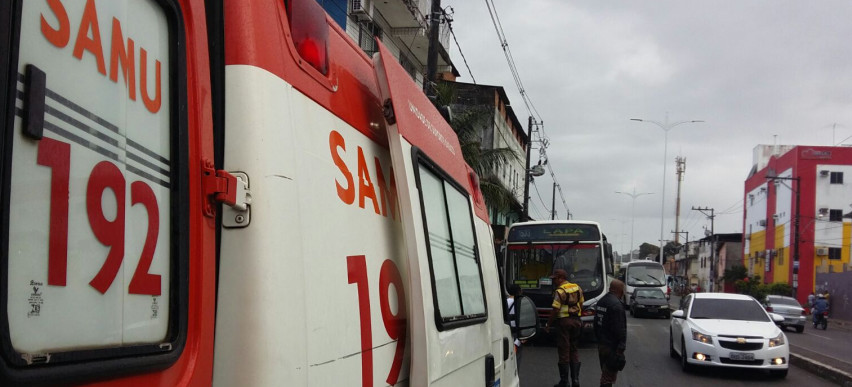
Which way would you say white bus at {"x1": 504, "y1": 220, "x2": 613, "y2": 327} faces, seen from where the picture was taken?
facing the viewer

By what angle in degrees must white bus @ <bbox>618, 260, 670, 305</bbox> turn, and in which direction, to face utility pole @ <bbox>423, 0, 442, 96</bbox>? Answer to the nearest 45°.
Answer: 0° — it already faces it

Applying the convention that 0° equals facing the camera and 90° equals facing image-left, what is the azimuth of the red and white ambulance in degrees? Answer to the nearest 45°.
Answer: approximately 225°

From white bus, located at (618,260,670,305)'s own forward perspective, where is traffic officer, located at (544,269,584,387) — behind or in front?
in front

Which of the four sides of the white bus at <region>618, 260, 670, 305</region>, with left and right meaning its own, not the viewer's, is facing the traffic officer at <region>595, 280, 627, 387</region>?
front

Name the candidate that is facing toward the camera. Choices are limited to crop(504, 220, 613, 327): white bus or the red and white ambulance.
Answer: the white bus

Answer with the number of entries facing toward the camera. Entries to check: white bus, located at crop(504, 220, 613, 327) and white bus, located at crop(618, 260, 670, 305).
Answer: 2

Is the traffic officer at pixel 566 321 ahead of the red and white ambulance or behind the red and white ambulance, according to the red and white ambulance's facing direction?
ahead

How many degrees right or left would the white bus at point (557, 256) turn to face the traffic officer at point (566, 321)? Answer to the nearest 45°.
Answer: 0° — it already faces them

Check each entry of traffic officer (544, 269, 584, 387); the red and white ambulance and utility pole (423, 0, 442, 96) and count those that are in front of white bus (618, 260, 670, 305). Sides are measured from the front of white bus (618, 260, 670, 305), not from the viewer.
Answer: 3

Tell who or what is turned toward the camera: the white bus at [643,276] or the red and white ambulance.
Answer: the white bus

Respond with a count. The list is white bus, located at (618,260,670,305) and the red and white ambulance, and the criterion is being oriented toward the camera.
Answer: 1
